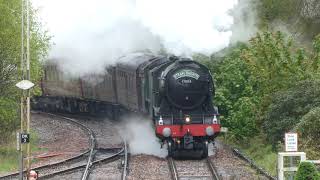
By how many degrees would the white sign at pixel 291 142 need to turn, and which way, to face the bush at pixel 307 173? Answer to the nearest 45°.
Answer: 0° — it already faces it

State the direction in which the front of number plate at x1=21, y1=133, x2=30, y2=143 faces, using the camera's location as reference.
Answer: facing the viewer

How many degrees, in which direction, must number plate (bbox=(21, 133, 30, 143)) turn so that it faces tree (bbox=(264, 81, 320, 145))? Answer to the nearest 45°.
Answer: approximately 90° to its left

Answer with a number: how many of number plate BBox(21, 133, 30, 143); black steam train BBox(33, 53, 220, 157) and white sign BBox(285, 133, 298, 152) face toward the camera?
3

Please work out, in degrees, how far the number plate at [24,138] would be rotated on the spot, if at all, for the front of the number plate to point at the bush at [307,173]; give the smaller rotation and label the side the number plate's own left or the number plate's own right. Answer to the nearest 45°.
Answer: approximately 45° to the number plate's own left

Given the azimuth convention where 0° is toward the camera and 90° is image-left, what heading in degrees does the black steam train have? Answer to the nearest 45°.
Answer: approximately 0°

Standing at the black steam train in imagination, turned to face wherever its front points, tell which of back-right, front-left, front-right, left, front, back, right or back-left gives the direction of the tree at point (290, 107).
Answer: left

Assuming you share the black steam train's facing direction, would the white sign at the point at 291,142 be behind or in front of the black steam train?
in front
